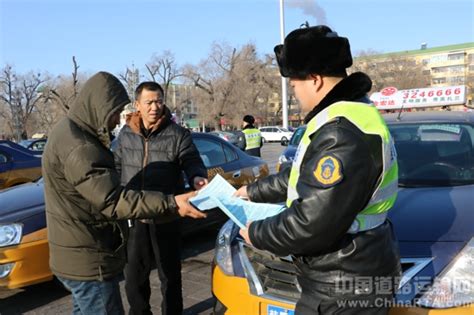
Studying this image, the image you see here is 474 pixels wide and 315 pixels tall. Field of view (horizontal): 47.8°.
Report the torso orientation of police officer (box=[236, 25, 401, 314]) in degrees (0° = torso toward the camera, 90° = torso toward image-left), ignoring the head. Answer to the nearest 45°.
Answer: approximately 90°

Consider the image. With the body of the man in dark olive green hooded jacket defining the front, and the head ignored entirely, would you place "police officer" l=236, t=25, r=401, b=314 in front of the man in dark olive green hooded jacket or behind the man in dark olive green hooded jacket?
in front

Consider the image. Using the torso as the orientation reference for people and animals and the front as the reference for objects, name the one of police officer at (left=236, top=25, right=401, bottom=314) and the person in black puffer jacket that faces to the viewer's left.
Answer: the police officer

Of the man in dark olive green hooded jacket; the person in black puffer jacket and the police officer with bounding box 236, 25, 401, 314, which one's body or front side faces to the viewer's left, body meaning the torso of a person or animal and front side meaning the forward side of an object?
the police officer

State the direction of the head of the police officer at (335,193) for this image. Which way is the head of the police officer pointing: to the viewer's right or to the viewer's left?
to the viewer's left

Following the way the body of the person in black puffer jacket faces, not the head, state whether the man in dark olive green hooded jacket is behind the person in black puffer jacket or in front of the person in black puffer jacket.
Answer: in front

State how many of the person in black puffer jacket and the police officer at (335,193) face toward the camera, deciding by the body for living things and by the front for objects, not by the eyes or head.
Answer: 1

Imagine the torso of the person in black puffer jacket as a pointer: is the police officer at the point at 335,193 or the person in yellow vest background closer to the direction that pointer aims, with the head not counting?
the police officer

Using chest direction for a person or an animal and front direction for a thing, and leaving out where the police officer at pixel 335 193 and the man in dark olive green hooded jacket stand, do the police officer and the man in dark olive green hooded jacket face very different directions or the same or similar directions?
very different directions

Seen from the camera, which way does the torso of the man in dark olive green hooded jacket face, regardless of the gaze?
to the viewer's right

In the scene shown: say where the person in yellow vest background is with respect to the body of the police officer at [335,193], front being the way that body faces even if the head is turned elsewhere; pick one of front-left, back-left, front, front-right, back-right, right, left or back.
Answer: right

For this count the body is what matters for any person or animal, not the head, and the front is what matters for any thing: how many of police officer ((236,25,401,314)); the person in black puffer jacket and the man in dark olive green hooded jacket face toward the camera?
1

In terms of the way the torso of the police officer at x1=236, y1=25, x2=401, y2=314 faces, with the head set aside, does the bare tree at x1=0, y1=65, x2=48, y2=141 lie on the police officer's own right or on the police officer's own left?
on the police officer's own right

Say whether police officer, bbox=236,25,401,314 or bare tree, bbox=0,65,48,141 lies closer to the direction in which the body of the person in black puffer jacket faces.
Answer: the police officer

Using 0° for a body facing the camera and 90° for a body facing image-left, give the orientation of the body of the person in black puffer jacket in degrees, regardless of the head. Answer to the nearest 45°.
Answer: approximately 0°
